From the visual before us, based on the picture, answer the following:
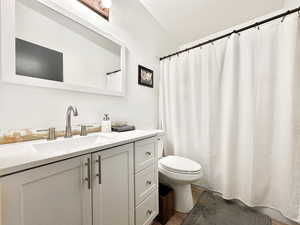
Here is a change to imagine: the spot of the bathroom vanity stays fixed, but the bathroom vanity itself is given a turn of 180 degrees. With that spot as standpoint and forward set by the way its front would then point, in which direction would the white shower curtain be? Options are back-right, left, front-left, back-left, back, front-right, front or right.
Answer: back-right

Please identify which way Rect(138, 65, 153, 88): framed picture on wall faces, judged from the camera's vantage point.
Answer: facing the viewer and to the right of the viewer

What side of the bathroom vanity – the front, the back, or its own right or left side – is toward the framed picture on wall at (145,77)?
left

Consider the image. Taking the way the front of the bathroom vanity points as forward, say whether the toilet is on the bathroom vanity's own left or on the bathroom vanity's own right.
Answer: on the bathroom vanity's own left

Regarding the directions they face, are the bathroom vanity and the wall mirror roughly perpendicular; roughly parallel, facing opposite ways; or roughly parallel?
roughly parallel

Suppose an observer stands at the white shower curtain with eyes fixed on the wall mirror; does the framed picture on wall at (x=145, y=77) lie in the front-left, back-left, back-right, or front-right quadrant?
front-right

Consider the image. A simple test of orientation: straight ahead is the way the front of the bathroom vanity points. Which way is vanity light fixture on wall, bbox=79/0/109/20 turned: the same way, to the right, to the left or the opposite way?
the same way

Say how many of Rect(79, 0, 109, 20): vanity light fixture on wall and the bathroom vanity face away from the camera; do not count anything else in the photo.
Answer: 0
